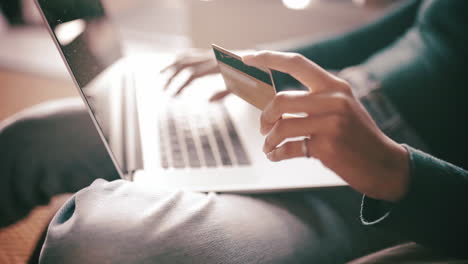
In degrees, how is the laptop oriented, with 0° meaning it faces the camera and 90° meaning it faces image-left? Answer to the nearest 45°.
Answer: approximately 270°
